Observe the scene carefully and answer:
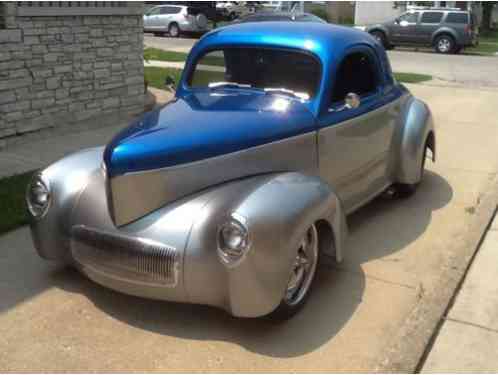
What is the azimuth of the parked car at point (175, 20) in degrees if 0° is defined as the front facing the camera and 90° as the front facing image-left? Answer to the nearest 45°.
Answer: approximately 135°

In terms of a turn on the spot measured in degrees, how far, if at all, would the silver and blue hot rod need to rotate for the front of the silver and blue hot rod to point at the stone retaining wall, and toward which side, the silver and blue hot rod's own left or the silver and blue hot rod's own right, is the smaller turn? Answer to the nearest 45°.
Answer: approximately 90° to the silver and blue hot rod's own right

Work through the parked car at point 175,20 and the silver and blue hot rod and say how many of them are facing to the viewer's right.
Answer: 0

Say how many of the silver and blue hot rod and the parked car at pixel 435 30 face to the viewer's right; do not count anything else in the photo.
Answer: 0

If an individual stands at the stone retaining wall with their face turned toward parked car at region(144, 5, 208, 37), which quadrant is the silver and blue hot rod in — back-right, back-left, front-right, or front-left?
back-right

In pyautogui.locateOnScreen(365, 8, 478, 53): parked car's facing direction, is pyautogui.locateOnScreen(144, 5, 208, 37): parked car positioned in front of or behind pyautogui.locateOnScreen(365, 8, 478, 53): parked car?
in front

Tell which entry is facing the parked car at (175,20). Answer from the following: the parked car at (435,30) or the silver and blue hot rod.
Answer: the parked car at (435,30)

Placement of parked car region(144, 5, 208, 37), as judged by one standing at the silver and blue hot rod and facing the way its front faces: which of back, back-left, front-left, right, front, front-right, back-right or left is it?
back-right

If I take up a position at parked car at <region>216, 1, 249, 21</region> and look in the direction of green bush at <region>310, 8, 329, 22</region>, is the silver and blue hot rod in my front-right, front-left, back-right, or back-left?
back-right

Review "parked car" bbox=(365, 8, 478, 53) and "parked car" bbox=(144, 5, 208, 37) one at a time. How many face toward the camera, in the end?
0

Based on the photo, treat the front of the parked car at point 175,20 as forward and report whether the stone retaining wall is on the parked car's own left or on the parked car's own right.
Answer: on the parked car's own left

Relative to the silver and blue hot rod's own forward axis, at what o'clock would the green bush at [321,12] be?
The green bush is roughly at 5 o'clock from the silver and blue hot rod.

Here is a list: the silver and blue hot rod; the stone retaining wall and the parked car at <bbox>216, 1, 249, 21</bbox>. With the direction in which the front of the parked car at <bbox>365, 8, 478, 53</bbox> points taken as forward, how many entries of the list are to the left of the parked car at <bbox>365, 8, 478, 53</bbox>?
2

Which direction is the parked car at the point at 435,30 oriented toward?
to the viewer's left
